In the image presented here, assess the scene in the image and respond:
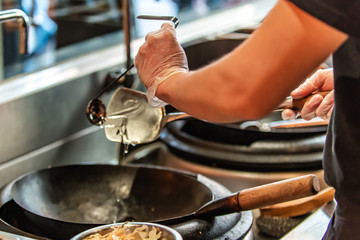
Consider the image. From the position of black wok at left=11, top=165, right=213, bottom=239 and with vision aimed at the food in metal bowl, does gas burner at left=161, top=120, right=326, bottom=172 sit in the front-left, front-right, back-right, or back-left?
back-left

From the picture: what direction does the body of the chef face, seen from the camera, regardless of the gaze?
to the viewer's left
